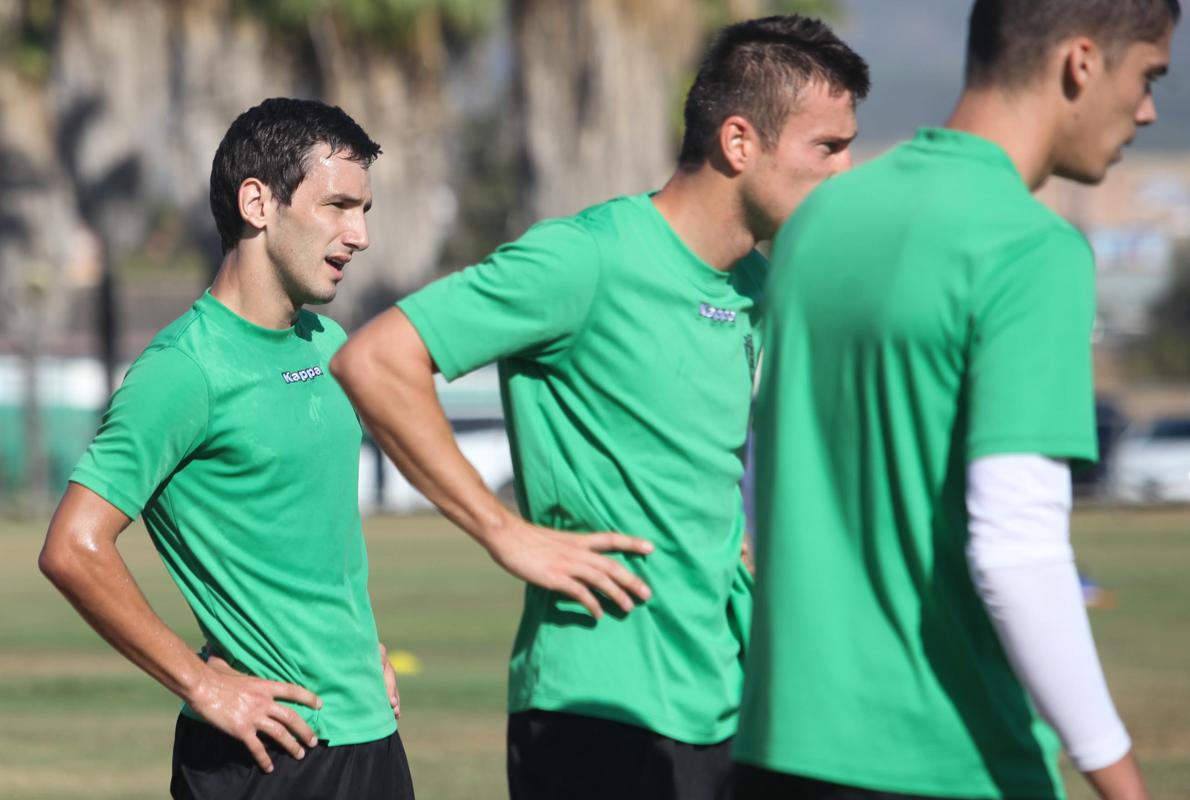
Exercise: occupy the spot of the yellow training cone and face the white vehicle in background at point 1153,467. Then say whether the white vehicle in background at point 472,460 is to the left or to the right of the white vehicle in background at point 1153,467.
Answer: left

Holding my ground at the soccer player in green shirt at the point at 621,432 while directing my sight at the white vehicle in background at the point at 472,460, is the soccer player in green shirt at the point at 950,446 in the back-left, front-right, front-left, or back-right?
back-right

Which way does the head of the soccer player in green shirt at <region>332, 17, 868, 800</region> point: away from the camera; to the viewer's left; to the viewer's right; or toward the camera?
to the viewer's right

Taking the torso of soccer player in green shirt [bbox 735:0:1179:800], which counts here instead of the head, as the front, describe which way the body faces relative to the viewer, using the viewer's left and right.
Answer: facing away from the viewer and to the right of the viewer

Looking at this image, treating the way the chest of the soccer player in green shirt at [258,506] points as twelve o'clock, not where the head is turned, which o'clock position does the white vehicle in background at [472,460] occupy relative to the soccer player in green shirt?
The white vehicle in background is roughly at 8 o'clock from the soccer player in green shirt.

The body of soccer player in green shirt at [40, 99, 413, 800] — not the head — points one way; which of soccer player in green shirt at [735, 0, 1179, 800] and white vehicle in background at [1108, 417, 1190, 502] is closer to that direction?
the soccer player in green shirt

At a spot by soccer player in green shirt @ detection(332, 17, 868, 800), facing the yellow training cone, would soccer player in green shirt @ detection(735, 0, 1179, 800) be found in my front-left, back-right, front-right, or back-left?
back-right

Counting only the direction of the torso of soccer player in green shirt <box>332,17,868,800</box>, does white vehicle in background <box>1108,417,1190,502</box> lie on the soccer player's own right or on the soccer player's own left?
on the soccer player's own left

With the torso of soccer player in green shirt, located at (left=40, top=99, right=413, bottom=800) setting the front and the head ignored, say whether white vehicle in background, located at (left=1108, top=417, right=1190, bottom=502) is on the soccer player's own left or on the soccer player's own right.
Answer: on the soccer player's own left

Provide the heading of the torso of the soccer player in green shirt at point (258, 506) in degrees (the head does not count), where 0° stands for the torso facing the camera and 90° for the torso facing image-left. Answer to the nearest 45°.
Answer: approximately 315°
